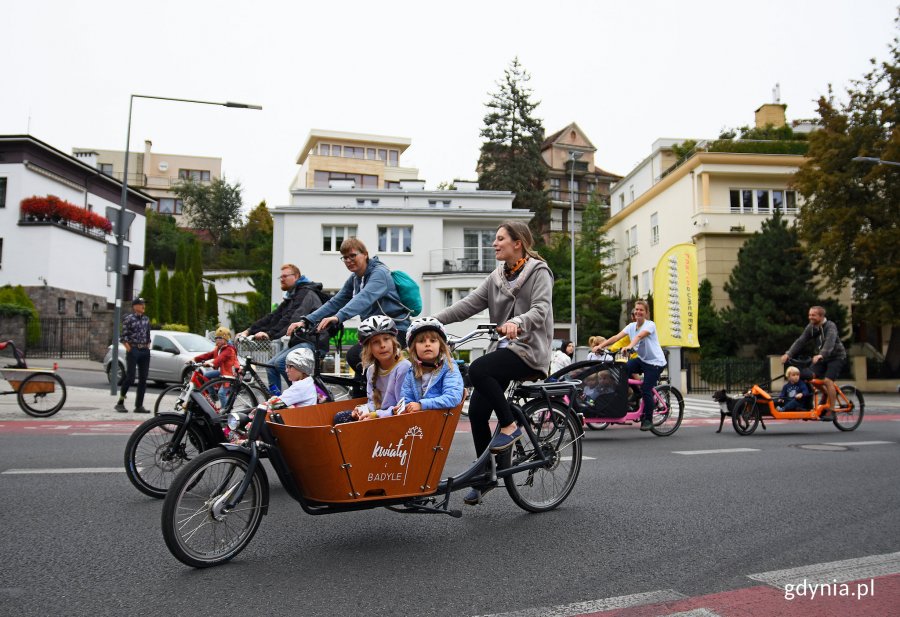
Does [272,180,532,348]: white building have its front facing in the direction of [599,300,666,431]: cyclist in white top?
yes

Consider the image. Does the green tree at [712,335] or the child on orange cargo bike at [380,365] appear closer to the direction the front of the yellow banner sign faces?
the child on orange cargo bike

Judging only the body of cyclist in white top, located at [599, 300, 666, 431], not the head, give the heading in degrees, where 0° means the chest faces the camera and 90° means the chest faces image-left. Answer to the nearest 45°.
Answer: approximately 45°

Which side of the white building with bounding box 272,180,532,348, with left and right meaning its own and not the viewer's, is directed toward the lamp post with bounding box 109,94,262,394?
front

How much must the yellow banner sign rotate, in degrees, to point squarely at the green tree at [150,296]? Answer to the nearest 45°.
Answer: approximately 90° to its right

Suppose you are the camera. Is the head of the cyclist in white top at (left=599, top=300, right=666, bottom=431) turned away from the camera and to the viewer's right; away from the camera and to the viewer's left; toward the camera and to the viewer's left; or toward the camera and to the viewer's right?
toward the camera and to the viewer's left

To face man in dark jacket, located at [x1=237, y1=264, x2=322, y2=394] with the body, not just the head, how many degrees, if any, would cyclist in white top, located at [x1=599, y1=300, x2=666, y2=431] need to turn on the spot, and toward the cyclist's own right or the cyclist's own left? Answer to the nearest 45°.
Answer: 0° — they already face them

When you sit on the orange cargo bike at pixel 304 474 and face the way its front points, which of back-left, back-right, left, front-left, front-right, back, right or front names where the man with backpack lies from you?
back-right

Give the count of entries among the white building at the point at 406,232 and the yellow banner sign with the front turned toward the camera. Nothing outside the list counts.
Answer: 2

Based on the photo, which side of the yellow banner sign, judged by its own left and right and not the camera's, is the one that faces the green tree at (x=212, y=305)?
right

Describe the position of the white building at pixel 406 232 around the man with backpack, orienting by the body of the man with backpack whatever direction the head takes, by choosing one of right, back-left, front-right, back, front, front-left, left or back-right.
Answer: back-right

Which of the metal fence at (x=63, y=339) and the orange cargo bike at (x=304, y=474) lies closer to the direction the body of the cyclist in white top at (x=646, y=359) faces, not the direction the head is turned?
the orange cargo bike

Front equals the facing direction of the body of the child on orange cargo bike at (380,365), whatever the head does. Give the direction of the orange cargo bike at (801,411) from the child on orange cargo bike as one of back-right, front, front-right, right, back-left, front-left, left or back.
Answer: back
